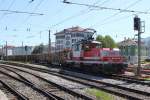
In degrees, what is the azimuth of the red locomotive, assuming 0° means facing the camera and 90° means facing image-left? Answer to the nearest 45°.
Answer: approximately 315°
